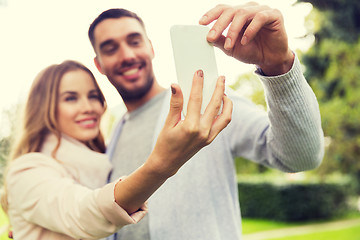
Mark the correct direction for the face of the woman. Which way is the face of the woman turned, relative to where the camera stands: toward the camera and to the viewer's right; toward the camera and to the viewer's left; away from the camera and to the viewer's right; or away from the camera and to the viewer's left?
toward the camera and to the viewer's right

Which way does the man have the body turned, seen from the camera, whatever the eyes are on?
toward the camera

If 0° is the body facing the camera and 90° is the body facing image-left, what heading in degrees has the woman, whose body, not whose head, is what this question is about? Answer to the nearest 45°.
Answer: approximately 315°

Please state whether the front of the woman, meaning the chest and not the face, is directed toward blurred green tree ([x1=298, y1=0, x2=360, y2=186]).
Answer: no

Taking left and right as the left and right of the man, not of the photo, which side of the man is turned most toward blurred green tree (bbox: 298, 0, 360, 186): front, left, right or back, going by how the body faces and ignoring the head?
back

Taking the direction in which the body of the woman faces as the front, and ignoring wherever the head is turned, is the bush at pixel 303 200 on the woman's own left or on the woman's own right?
on the woman's own left
